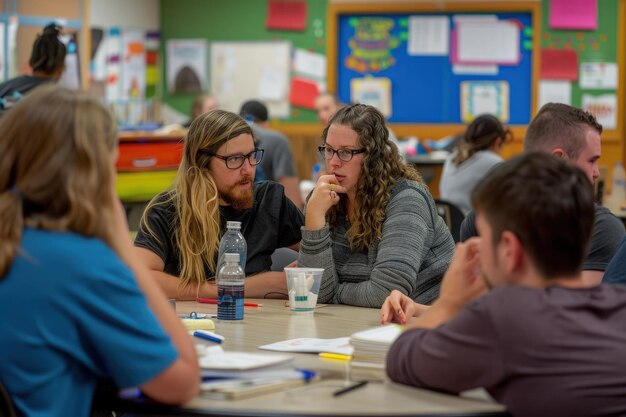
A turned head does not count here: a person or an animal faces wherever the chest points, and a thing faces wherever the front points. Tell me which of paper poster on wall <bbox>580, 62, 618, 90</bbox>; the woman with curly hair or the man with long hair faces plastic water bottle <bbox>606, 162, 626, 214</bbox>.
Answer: the paper poster on wall

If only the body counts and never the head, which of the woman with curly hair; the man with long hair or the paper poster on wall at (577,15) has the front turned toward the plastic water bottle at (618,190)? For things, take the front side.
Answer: the paper poster on wall

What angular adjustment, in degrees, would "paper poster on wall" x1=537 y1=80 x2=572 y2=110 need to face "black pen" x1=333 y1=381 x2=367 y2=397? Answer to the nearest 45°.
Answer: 0° — it already faces it

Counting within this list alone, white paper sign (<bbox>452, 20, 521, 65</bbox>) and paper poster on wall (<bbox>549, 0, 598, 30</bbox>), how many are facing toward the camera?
2

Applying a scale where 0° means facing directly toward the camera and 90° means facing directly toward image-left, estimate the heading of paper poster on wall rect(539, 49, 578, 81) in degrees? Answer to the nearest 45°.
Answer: approximately 0°

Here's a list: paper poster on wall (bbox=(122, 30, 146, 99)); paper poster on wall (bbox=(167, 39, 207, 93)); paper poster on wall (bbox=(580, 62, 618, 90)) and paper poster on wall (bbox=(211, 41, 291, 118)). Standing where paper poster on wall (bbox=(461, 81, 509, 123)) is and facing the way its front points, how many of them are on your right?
3

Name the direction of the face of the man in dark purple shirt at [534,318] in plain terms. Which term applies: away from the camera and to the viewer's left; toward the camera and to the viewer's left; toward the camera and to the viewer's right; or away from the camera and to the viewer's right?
away from the camera and to the viewer's left

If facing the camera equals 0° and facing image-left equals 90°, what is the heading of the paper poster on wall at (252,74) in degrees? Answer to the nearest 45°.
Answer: approximately 0°

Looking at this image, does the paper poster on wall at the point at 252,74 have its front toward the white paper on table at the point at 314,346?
yes

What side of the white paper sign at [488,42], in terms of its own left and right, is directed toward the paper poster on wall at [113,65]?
right

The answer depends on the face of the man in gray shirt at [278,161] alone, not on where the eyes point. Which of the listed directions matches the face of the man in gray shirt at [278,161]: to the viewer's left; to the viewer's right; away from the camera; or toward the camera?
away from the camera
